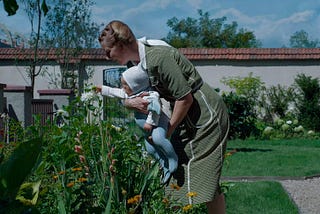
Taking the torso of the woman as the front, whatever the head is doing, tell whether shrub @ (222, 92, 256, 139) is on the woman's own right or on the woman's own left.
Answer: on the woman's own right

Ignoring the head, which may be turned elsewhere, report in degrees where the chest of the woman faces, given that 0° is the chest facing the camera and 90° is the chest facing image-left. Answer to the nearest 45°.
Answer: approximately 90°

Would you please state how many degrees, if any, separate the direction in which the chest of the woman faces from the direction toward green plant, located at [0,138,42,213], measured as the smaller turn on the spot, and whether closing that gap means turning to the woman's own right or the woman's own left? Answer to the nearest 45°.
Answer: approximately 90° to the woman's own left

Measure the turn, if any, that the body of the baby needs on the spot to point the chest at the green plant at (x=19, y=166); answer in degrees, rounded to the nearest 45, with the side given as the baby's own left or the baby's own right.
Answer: approximately 90° to the baby's own left

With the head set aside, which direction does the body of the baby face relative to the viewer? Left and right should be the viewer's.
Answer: facing to the left of the viewer

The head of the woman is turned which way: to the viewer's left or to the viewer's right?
to the viewer's left

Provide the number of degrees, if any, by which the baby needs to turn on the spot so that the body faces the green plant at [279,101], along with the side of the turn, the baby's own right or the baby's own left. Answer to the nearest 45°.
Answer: approximately 90° to the baby's own right

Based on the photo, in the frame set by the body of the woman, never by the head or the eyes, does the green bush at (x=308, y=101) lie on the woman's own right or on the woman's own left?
on the woman's own right
